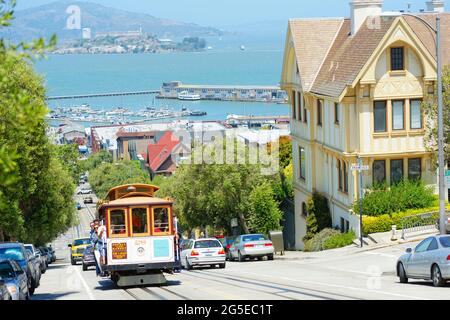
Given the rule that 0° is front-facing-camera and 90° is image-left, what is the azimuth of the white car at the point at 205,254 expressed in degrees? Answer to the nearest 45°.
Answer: approximately 135°

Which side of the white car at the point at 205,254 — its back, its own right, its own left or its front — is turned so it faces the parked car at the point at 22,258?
left

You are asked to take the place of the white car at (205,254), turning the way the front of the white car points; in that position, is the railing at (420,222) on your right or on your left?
on your right

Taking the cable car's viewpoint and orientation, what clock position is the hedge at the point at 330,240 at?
The hedge is roughly at 7 o'clock from the cable car.

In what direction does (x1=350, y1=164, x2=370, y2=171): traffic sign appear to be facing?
toward the camera

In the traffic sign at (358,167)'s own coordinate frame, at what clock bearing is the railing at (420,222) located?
The railing is roughly at 8 o'clock from the traffic sign.

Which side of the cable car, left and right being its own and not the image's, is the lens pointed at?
front

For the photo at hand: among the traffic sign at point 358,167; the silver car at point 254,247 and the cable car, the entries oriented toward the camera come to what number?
2

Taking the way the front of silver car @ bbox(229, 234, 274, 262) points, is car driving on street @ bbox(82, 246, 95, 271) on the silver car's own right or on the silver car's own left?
on the silver car's own left

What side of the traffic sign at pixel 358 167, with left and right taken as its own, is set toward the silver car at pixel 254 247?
right
